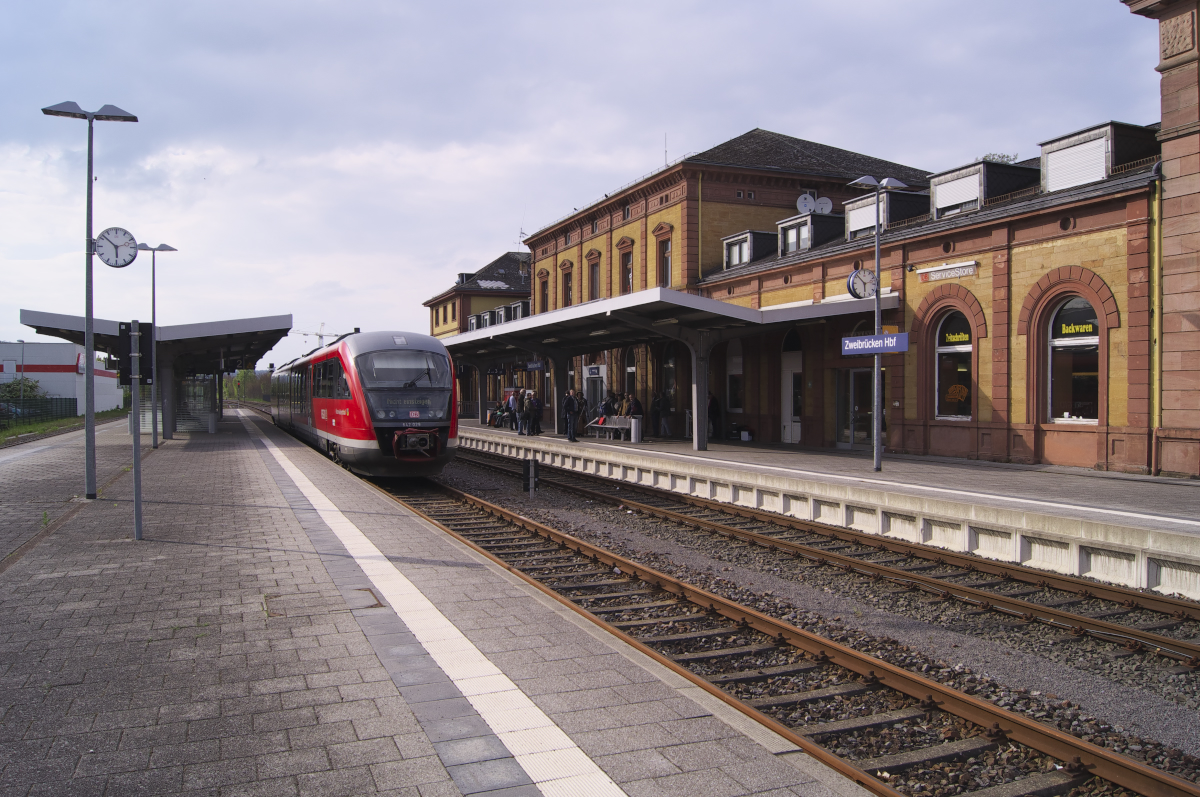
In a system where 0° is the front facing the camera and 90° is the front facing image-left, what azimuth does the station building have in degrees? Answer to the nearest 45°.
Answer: approximately 45°

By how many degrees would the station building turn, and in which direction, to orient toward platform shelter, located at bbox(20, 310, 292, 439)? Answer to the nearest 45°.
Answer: approximately 45° to its right

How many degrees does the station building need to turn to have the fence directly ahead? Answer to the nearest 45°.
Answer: approximately 45° to its right

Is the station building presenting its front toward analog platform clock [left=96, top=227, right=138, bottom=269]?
yes

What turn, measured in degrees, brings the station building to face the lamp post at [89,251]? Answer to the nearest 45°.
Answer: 0° — it already faces it

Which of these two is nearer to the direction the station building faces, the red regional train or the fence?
the red regional train

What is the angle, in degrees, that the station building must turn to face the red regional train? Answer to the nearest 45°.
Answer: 0° — it already faces it
